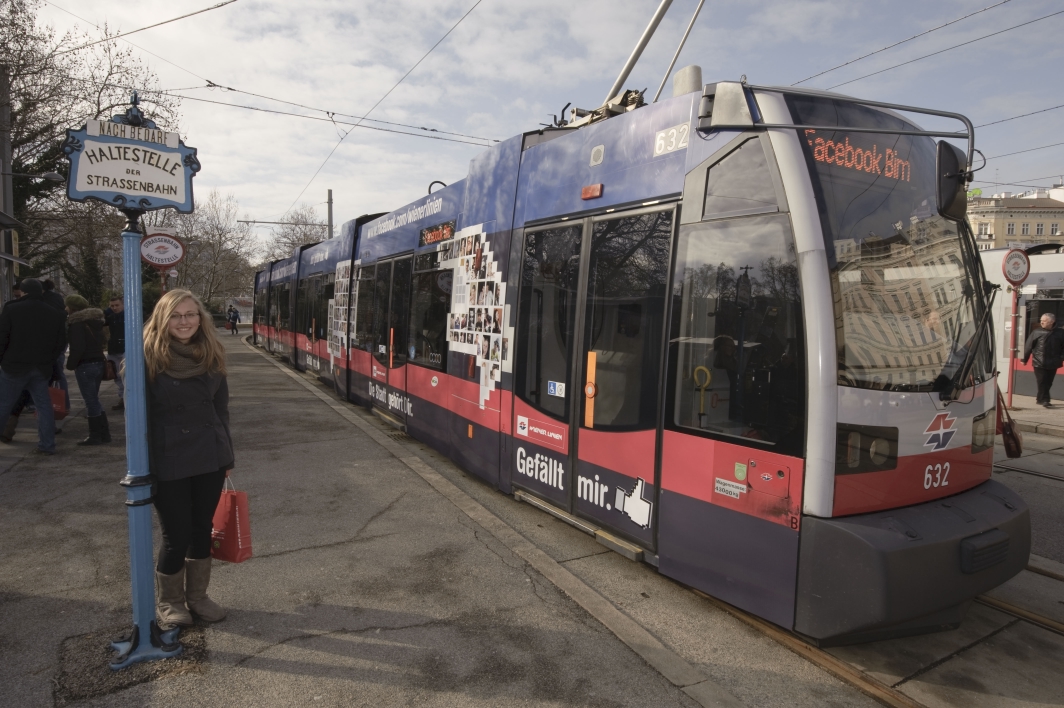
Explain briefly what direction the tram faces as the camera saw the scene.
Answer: facing the viewer and to the right of the viewer

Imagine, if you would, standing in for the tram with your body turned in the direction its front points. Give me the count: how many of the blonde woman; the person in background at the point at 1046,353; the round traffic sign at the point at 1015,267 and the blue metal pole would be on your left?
2

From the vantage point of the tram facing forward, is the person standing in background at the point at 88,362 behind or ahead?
behind

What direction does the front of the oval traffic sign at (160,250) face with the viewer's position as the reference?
facing the viewer

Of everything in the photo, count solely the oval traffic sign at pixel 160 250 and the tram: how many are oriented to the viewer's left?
0

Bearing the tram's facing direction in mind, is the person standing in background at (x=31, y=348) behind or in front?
behind

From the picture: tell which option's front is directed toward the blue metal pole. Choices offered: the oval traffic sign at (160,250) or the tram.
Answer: the oval traffic sign

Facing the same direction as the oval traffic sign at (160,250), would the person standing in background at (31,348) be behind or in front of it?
in front

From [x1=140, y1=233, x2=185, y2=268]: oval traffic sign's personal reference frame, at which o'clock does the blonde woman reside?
The blonde woman is roughly at 12 o'clock from the oval traffic sign.

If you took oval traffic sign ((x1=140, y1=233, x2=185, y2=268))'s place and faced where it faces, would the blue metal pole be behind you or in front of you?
in front
